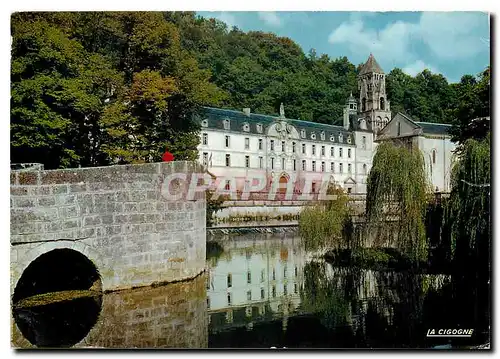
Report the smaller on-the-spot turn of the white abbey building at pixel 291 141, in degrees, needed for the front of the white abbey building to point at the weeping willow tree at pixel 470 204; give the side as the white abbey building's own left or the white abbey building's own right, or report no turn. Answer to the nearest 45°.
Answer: approximately 45° to the white abbey building's own left

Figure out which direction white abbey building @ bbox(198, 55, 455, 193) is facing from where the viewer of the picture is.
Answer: facing the viewer and to the right of the viewer

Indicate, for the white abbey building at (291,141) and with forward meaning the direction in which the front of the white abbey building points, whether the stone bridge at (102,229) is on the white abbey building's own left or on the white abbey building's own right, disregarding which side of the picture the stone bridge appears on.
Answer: on the white abbey building's own right
